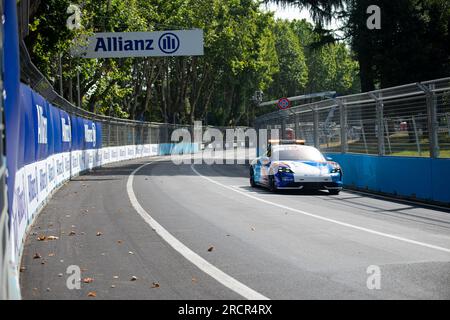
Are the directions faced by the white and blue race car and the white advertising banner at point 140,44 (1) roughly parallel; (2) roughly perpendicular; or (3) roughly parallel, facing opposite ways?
roughly parallel

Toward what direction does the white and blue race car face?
toward the camera

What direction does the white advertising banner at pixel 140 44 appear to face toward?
toward the camera

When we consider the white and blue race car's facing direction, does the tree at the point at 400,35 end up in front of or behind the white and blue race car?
behind

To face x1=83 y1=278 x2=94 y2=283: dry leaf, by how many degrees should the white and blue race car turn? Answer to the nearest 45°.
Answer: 0° — it already faces it

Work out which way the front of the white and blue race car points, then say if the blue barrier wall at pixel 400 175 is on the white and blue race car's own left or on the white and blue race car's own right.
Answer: on the white and blue race car's own left

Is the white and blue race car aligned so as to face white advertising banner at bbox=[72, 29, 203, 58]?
no

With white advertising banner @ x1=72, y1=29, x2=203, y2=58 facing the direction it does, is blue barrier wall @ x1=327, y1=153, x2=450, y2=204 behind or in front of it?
in front

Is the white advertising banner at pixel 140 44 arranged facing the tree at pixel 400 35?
no

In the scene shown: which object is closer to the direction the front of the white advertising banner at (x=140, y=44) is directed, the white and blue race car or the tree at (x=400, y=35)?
the white and blue race car

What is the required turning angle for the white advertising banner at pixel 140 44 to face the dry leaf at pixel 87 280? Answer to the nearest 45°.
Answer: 0° — it already faces it

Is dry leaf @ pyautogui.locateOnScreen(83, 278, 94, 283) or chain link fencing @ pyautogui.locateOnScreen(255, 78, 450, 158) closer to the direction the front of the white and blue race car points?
the dry leaf

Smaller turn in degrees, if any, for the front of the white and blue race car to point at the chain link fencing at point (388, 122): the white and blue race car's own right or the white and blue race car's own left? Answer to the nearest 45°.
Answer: approximately 90° to the white and blue race car's own left
